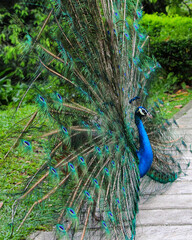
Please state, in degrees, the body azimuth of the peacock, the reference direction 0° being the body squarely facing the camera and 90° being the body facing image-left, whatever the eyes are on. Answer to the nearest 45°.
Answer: approximately 270°

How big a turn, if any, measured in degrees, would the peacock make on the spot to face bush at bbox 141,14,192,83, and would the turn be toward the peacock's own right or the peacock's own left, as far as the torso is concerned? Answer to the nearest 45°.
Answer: approximately 90° to the peacock's own left
